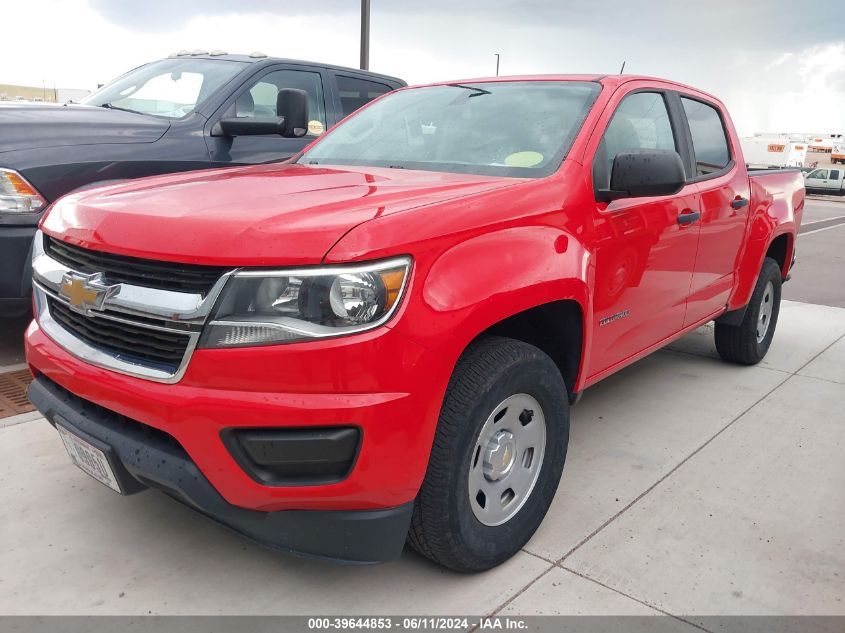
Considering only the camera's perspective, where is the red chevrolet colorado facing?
facing the viewer and to the left of the viewer

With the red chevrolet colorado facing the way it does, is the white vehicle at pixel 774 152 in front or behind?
behind

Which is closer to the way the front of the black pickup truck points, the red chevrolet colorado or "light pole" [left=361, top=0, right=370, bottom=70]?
the red chevrolet colorado

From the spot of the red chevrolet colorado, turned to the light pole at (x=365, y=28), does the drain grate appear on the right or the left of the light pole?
left

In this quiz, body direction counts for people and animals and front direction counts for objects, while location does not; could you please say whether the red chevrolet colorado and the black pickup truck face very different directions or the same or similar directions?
same or similar directions

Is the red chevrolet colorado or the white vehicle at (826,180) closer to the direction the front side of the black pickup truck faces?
the red chevrolet colorado

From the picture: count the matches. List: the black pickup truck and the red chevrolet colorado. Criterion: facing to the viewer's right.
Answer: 0

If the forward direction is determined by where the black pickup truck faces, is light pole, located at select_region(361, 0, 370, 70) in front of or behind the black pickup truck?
behind

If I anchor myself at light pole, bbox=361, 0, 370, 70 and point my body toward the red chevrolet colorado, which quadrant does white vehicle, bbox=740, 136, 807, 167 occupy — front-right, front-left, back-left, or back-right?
back-left

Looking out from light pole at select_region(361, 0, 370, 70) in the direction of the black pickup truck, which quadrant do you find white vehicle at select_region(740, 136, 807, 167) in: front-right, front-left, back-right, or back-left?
back-left

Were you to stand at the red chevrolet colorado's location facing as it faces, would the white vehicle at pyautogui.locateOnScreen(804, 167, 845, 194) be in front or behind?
behind

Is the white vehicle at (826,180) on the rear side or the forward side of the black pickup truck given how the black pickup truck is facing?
on the rear side
